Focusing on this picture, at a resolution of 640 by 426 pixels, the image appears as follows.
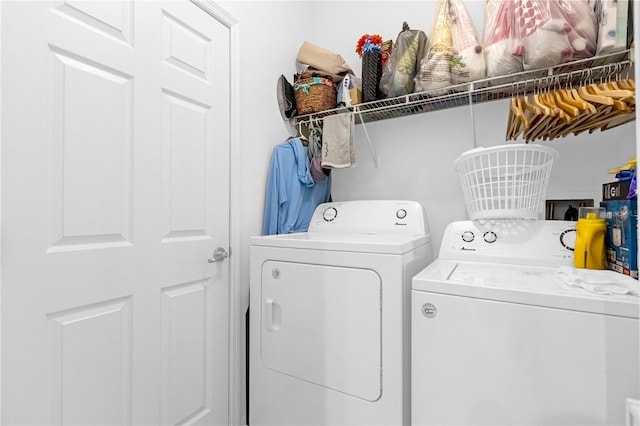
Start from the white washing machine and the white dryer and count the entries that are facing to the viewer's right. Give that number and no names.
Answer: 0

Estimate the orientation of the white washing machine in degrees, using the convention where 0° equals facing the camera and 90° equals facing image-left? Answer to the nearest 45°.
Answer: approximately 0°

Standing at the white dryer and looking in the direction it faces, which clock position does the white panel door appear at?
The white panel door is roughly at 1 o'clock from the white dryer.

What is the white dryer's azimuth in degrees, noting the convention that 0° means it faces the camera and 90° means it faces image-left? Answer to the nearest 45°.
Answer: approximately 45°

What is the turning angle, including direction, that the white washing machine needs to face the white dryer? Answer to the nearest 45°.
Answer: approximately 90° to its right

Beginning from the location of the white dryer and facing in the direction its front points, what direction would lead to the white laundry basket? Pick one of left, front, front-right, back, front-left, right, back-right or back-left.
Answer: back-left
